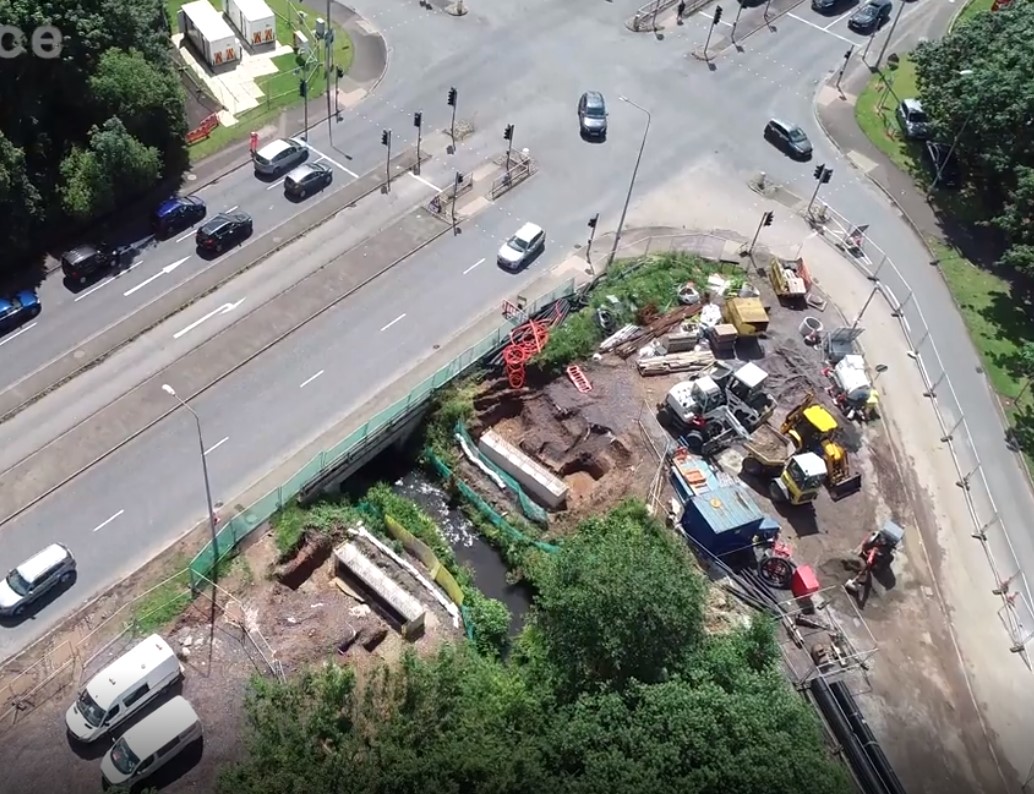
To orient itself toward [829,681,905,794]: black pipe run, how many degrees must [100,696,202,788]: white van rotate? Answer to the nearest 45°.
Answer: approximately 135° to its left

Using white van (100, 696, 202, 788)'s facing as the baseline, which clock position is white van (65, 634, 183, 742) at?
white van (65, 634, 183, 742) is roughly at 4 o'clock from white van (100, 696, 202, 788).

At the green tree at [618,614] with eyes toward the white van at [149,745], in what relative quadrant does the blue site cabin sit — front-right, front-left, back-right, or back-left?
back-right

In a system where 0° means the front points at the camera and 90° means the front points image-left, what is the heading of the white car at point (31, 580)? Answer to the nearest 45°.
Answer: approximately 45°

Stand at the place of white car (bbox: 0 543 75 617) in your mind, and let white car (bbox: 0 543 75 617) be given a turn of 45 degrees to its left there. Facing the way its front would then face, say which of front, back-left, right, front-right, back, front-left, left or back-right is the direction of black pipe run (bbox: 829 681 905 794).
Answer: front-left

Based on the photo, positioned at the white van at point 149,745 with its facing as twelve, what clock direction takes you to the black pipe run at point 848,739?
The black pipe run is roughly at 8 o'clock from the white van.

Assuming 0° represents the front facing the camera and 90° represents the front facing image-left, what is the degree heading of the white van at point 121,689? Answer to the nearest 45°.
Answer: approximately 45°

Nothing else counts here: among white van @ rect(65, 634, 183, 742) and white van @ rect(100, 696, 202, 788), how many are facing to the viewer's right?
0

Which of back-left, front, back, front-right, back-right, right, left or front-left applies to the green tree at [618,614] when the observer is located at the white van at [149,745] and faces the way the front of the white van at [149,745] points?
back-left

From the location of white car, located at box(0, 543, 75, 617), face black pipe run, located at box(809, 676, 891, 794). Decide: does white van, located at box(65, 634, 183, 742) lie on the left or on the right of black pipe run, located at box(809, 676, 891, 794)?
right

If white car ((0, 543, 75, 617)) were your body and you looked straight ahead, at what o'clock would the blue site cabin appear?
The blue site cabin is roughly at 8 o'clock from the white car.

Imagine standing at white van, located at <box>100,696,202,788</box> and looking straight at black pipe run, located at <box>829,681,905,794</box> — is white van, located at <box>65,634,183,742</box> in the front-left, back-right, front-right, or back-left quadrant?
back-left

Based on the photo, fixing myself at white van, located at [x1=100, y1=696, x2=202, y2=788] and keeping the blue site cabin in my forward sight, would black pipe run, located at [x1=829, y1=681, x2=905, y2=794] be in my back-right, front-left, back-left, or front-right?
front-right
